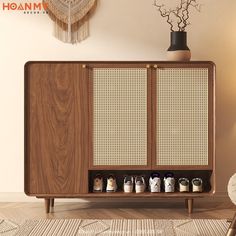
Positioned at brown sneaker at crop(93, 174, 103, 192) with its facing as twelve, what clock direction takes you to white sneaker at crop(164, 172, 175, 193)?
white sneaker at crop(164, 172, 175, 193) is roughly at 9 o'clock from brown sneaker at crop(93, 174, 103, 192).
